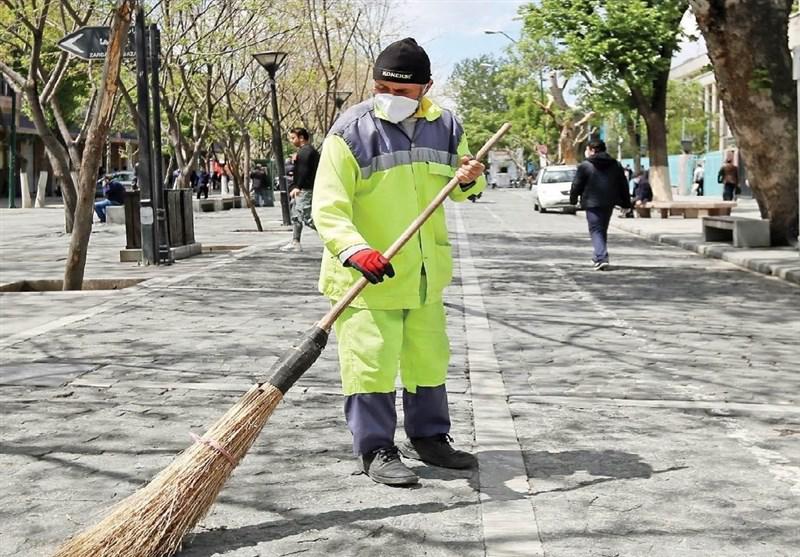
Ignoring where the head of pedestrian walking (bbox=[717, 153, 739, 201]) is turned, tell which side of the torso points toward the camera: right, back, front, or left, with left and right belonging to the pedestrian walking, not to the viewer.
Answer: back

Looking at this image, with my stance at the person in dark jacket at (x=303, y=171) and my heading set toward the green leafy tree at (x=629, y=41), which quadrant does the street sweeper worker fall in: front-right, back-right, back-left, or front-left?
back-right

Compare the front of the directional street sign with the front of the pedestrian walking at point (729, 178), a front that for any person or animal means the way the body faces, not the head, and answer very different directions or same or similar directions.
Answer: very different directions

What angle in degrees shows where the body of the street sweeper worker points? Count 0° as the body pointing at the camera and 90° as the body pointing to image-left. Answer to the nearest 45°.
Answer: approximately 315°

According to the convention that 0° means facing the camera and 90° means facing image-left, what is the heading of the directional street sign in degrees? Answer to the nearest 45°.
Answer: approximately 0°
